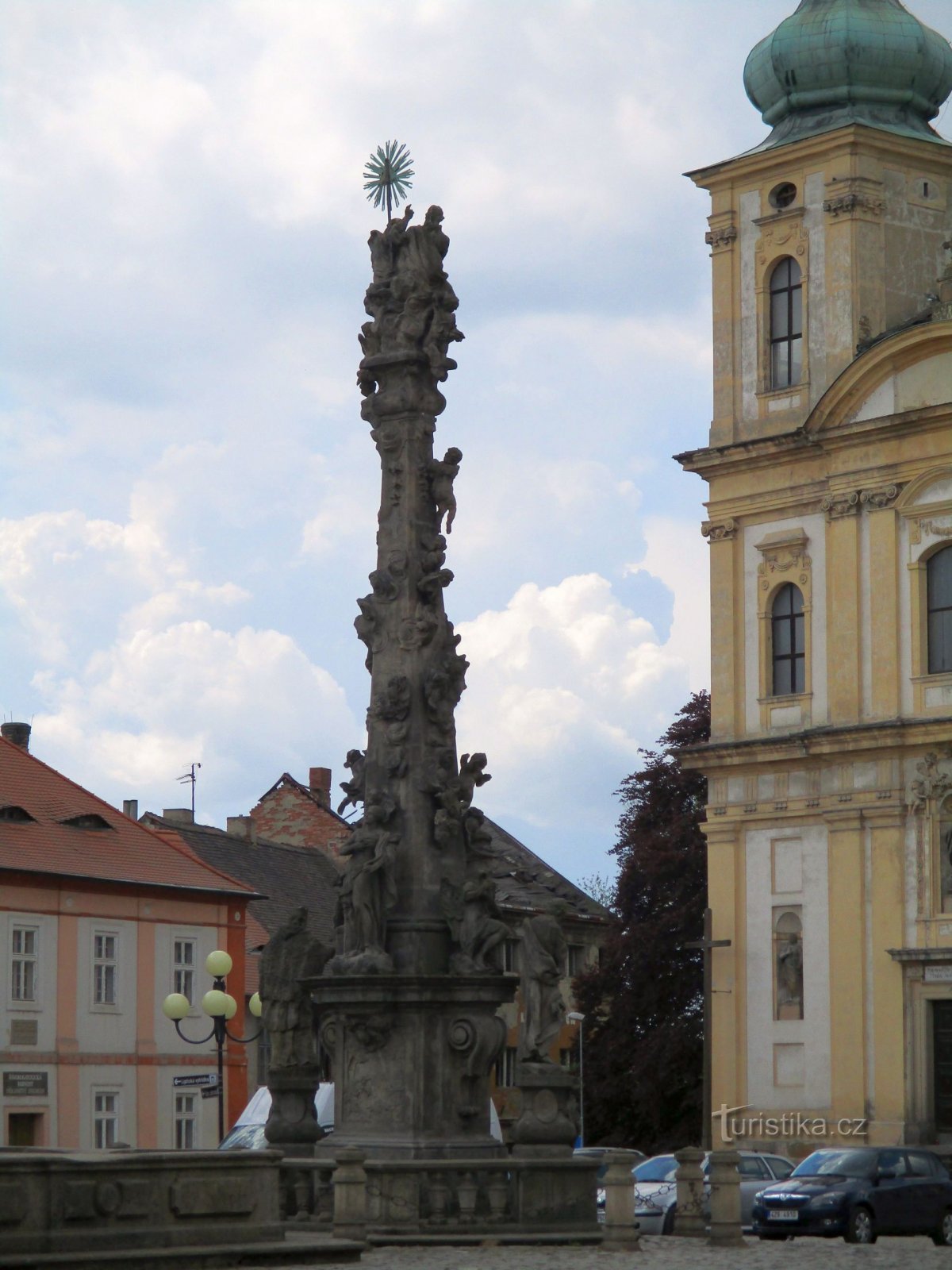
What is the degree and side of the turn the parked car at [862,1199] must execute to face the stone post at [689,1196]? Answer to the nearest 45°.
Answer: approximately 45° to its right

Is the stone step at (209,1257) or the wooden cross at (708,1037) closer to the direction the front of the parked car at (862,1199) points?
the stone step

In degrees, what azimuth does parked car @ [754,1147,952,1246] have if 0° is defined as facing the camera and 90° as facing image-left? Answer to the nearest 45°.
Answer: approximately 45°

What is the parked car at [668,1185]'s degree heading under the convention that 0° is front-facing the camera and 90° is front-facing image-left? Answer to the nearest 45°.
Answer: approximately 45°

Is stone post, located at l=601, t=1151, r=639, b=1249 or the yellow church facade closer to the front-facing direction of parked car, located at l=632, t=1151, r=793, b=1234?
the stone post
